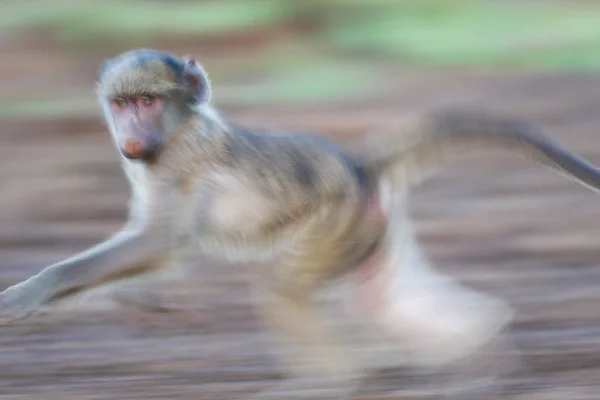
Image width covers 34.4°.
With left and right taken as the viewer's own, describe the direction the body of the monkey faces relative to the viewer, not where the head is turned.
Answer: facing to the left of the viewer
